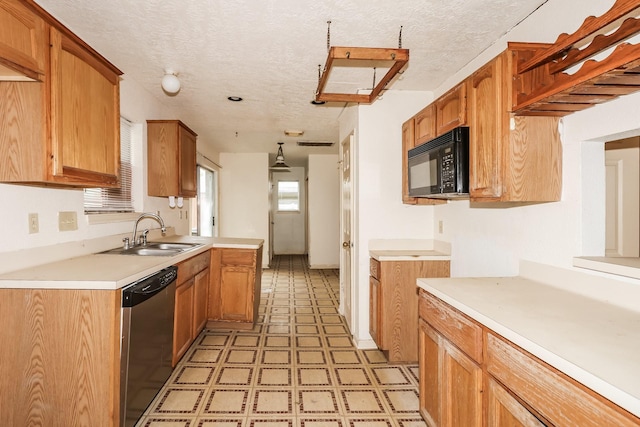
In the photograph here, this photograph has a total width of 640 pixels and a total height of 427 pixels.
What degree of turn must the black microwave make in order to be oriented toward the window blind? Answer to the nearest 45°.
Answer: approximately 45° to its right

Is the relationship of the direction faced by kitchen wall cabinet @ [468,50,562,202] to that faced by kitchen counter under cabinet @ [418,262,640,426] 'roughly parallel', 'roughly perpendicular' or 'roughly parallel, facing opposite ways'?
roughly parallel

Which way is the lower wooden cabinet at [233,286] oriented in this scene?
toward the camera

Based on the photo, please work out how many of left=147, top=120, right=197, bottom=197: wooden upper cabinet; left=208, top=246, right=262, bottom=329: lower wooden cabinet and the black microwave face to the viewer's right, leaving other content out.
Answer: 1

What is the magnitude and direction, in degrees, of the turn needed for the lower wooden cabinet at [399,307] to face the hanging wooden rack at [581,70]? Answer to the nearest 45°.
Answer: approximately 135° to its left

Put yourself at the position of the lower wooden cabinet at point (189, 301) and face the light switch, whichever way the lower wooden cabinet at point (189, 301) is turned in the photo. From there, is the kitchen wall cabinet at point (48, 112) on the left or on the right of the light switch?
left

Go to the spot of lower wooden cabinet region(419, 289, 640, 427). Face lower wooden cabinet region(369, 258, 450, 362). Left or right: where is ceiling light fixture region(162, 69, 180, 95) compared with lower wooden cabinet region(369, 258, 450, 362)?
left

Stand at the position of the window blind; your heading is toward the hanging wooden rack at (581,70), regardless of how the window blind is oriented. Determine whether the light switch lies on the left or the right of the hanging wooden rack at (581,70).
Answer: right

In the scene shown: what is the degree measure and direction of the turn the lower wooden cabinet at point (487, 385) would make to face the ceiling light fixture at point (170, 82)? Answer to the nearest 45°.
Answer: approximately 45° to its right

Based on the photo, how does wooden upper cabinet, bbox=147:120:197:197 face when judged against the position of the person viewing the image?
facing to the right of the viewer

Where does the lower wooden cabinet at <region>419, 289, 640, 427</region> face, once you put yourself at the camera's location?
facing the viewer and to the left of the viewer

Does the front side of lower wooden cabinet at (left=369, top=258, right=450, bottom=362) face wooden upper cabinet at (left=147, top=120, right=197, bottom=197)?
yes

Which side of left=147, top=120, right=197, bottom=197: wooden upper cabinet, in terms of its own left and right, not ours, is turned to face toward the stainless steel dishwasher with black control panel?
right

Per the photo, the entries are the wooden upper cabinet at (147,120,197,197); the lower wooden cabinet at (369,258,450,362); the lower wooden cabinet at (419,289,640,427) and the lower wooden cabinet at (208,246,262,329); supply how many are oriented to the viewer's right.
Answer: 1

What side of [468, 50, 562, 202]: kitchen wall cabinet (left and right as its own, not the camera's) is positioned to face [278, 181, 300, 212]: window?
right
